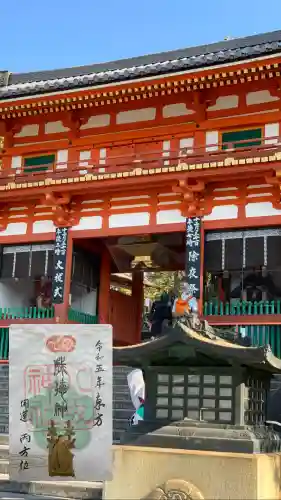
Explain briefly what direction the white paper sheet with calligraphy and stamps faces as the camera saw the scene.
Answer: facing the viewer

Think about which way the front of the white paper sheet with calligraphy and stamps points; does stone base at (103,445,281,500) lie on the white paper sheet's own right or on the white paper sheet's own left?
on the white paper sheet's own left
